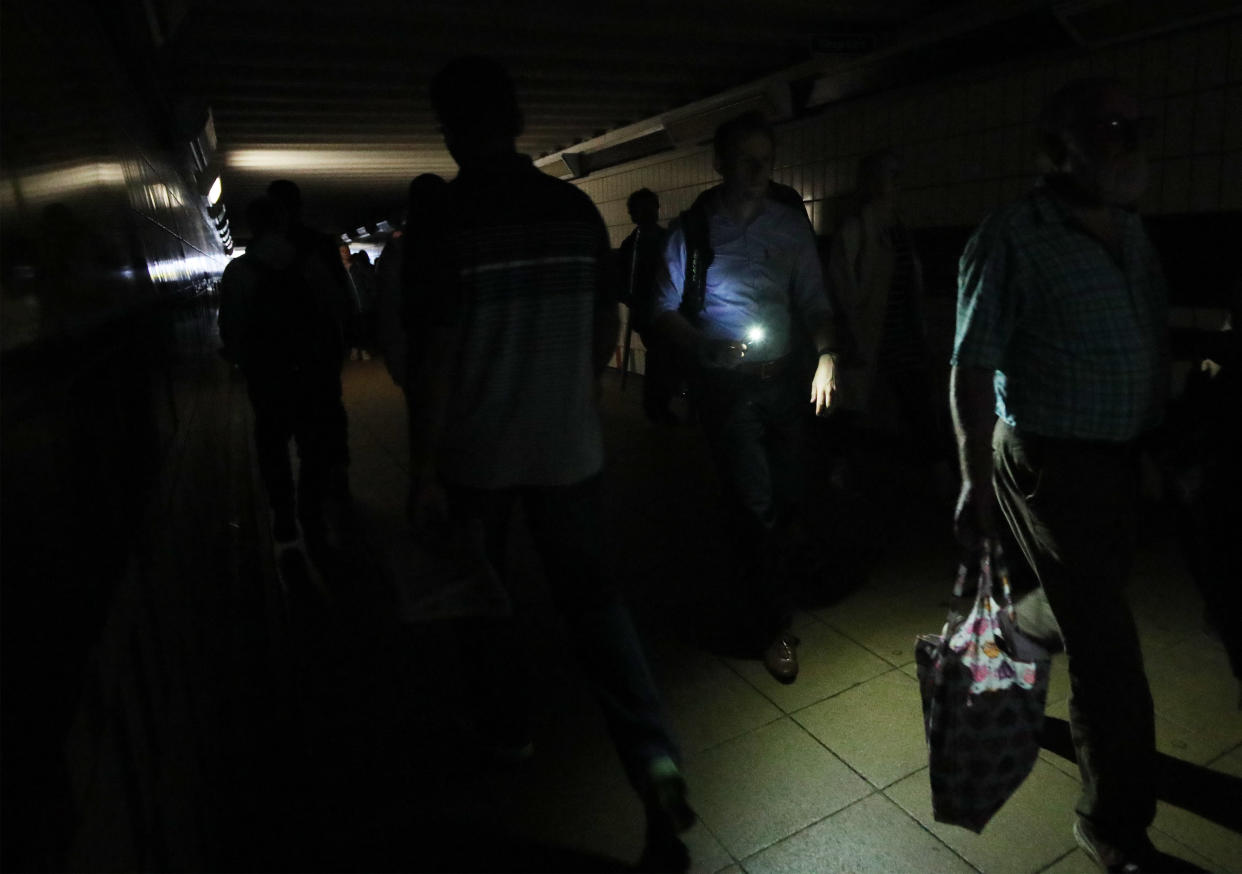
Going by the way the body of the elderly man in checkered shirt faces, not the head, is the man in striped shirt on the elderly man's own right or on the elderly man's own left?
on the elderly man's own right

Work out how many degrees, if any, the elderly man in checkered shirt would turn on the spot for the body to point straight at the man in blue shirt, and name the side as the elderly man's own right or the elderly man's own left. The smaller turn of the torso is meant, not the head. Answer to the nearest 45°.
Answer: approximately 180°

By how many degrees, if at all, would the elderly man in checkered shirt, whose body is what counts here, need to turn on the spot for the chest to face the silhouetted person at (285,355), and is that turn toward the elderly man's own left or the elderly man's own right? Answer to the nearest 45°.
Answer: approximately 135° to the elderly man's own right

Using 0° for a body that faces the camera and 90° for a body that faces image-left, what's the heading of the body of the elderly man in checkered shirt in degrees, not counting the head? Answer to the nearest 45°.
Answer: approximately 315°

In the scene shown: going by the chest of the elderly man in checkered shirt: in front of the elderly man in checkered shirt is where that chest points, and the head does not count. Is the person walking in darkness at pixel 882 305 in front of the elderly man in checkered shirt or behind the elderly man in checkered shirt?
behind
